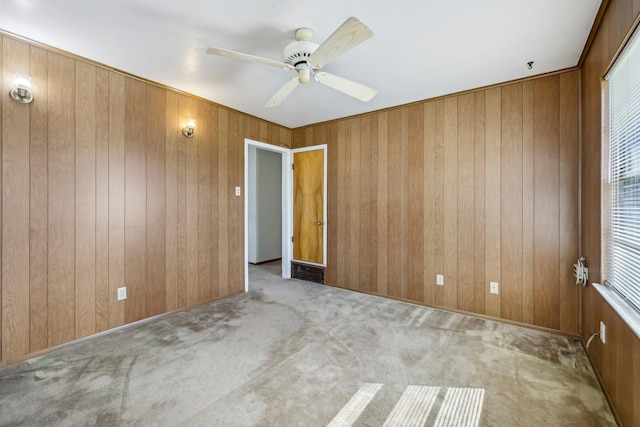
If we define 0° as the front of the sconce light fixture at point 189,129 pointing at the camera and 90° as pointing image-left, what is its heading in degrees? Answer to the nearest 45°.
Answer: approximately 315°

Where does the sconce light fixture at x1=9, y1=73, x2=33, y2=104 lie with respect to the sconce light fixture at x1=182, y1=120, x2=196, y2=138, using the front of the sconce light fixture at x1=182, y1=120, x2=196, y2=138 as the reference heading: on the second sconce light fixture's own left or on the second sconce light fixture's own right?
on the second sconce light fixture's own right

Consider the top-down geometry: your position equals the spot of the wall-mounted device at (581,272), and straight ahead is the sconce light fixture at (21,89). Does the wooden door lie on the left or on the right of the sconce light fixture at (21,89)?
right

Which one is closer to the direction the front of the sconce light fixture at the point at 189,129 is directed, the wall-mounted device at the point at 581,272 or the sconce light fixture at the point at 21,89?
the wall-mounted device

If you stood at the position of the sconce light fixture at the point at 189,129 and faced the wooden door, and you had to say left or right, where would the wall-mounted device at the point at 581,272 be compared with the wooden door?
right

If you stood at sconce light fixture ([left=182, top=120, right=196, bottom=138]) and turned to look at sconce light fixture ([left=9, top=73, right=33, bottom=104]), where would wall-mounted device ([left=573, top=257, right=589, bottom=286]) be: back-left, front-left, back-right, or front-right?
back-left

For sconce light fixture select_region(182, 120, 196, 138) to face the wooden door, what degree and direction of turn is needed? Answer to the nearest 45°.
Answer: approximately 45° to its left

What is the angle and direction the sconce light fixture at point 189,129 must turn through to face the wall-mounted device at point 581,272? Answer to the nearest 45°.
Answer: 0° — it already faces it

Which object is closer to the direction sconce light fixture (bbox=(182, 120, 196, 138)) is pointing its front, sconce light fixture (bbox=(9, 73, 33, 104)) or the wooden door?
the wooden door

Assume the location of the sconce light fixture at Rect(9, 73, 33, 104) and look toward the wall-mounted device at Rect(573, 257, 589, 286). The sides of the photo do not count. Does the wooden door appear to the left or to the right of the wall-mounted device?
left
